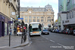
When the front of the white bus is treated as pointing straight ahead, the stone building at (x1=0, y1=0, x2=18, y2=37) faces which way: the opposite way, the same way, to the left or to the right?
to the left

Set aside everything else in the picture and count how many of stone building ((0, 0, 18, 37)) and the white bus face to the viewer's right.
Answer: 1

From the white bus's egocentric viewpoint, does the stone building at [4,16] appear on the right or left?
on its right

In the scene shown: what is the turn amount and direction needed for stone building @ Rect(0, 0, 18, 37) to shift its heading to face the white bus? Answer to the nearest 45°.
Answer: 0° — it already faces it

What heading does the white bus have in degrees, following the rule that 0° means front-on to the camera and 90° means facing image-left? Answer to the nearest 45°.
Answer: approximately 0°

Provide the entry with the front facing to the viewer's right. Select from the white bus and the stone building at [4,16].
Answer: the stone building

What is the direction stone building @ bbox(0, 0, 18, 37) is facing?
to the viewer's right
